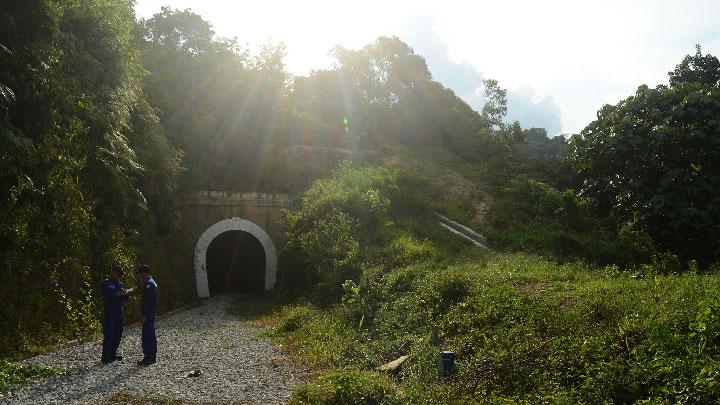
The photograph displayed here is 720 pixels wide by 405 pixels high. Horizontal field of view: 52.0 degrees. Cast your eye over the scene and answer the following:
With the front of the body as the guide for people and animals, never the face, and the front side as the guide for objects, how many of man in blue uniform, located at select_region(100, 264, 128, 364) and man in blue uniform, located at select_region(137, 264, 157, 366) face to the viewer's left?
1

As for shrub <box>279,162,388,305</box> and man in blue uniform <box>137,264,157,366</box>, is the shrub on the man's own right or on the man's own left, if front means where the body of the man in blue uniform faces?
on the man's own right

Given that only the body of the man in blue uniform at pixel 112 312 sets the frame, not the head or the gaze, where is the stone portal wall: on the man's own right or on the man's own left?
on the man's own left

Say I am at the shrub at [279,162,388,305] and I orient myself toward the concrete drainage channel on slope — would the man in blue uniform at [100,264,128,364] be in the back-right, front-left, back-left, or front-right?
back-right

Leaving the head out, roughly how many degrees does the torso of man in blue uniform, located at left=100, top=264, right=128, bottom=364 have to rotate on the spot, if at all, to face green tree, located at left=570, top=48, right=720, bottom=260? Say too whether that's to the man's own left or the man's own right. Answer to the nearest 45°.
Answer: approximately 45° to the man's own left

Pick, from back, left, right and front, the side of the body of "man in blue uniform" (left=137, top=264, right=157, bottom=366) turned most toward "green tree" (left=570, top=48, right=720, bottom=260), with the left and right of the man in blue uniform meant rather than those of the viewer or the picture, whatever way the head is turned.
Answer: back

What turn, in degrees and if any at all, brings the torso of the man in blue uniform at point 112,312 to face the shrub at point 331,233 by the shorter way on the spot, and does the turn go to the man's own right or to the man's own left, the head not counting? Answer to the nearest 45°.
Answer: approximately 90° to the man's own left

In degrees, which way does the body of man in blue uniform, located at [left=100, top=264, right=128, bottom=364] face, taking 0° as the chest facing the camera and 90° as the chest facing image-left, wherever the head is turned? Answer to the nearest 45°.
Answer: approximately 315°

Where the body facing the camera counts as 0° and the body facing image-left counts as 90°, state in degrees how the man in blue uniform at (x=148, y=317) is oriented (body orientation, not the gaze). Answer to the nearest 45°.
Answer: approximately 90°
